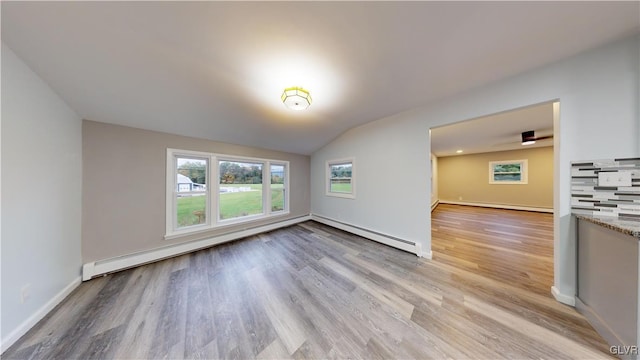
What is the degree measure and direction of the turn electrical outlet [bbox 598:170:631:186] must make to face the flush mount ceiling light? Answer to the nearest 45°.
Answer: approximately 45° to its right

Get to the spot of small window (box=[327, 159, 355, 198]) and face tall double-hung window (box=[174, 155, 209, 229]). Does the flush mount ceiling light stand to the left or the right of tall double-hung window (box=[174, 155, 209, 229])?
left

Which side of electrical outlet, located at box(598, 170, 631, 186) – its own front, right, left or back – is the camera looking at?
front

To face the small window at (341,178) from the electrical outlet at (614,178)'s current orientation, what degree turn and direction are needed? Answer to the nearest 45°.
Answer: approximately 90° to its right

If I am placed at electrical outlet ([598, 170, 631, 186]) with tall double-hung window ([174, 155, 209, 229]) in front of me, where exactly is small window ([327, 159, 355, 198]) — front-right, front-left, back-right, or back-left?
front-right

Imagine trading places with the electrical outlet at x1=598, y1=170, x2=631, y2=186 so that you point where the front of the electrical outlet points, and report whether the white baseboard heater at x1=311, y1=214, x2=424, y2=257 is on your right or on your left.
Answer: on your right
